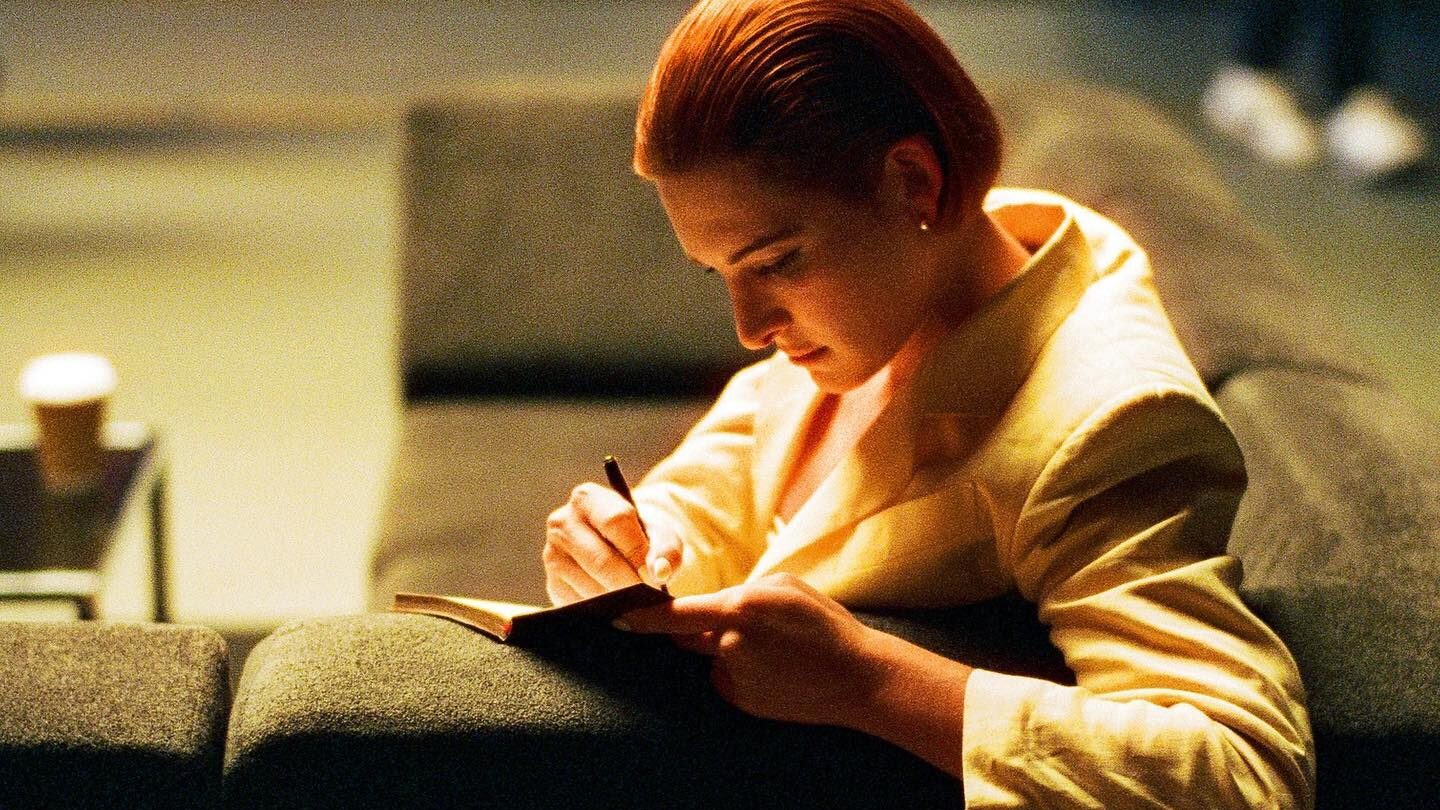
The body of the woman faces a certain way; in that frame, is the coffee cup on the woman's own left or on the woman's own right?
on the woman's own right

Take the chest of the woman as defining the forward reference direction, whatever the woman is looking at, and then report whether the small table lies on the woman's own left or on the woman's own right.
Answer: on the woman's own right

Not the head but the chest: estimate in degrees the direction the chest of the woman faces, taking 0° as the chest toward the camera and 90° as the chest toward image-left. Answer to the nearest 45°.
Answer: approximately 45°
